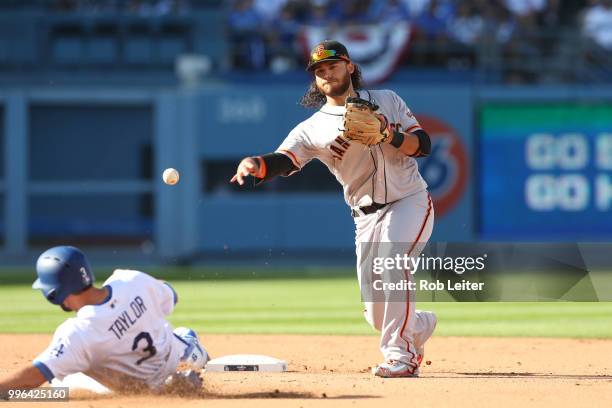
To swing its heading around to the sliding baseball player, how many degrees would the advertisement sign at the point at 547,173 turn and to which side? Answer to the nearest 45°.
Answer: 0° — it already faces them

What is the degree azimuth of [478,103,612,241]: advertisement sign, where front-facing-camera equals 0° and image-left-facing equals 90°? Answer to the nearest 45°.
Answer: approximately 0°

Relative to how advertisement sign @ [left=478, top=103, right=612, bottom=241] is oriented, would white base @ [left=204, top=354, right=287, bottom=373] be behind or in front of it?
in front

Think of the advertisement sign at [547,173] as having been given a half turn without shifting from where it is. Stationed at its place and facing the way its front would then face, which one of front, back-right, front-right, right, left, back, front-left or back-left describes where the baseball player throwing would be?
back

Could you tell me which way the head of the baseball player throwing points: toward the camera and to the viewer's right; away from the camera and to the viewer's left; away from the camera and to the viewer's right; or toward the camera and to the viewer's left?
toward the camera and to the viewer's left
